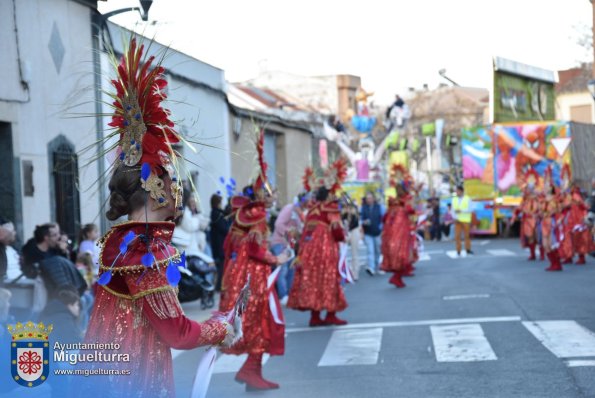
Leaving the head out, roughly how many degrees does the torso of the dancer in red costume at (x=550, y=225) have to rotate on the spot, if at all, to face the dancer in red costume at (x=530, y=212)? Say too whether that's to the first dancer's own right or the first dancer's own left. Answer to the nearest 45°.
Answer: approximately 90° to the first dancer's own right

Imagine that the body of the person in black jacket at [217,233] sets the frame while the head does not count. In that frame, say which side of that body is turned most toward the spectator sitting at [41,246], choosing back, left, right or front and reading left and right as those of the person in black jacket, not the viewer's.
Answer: right

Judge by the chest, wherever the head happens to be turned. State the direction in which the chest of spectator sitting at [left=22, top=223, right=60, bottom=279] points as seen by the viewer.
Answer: to the viewer's right
